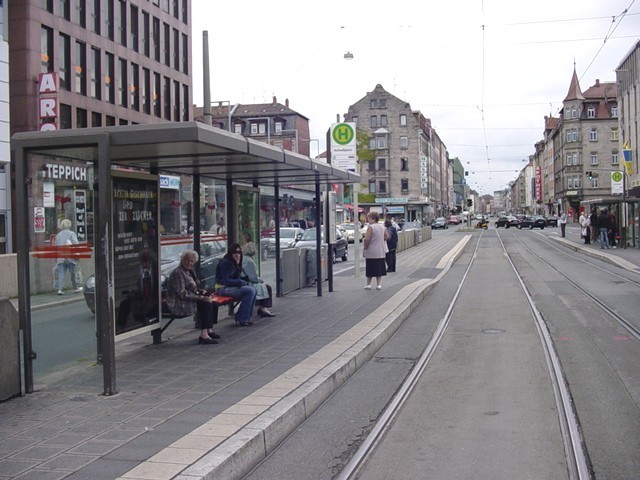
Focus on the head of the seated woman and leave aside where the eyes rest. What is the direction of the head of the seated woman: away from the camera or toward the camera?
toward the camera

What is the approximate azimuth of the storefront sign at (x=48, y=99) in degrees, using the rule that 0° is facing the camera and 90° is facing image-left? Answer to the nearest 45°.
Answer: approximately 0°

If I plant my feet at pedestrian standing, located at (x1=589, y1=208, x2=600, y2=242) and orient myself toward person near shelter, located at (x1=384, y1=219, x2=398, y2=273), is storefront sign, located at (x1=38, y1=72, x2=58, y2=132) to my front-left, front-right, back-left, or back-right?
front-right

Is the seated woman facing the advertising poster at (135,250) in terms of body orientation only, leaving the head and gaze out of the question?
no

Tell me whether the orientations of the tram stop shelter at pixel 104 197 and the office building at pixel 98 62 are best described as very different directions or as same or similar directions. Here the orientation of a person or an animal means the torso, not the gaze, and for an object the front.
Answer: same or similar directions

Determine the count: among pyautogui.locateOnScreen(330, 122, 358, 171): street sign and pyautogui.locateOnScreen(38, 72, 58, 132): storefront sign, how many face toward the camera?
2

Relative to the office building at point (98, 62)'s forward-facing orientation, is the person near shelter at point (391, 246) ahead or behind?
ahead

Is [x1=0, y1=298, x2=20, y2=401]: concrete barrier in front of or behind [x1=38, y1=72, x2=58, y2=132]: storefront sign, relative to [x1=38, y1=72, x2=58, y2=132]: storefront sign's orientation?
in front

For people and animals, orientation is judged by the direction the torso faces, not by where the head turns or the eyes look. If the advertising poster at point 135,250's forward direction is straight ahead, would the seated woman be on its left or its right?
on its left

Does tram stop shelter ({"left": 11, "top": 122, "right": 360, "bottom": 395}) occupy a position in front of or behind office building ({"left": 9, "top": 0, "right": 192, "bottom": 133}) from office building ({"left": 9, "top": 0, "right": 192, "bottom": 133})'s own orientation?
in front

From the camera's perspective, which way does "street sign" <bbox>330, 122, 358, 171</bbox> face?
toward the camera

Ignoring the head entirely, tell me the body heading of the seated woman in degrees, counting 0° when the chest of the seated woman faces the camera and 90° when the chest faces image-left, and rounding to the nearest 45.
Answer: approximately 315°

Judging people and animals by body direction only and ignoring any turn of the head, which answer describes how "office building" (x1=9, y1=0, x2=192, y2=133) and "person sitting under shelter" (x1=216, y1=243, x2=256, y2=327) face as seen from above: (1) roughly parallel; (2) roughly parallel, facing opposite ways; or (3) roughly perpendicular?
roughly parallel

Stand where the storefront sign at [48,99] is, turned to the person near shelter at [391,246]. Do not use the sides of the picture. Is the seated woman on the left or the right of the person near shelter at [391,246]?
right

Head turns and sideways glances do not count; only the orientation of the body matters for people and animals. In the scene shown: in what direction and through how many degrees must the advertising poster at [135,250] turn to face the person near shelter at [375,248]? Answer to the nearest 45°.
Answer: approximately 90° to its left

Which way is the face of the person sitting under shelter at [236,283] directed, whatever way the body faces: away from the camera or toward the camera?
toward the camera

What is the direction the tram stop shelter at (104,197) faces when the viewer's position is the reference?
facing the viewer and to the right of the viewer

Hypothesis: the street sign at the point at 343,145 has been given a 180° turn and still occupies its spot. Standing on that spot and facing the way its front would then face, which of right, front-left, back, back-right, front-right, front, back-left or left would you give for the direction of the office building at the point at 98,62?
front-left

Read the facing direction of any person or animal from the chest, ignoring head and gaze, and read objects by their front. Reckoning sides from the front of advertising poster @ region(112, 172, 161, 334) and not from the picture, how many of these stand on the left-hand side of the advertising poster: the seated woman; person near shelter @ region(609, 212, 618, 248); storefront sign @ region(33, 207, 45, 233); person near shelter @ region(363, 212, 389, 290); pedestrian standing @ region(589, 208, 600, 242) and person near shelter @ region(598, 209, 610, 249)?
5
